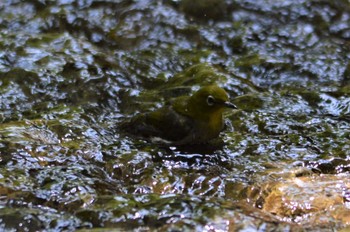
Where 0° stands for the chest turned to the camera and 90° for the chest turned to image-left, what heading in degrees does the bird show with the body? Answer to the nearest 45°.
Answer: approximately 270°
